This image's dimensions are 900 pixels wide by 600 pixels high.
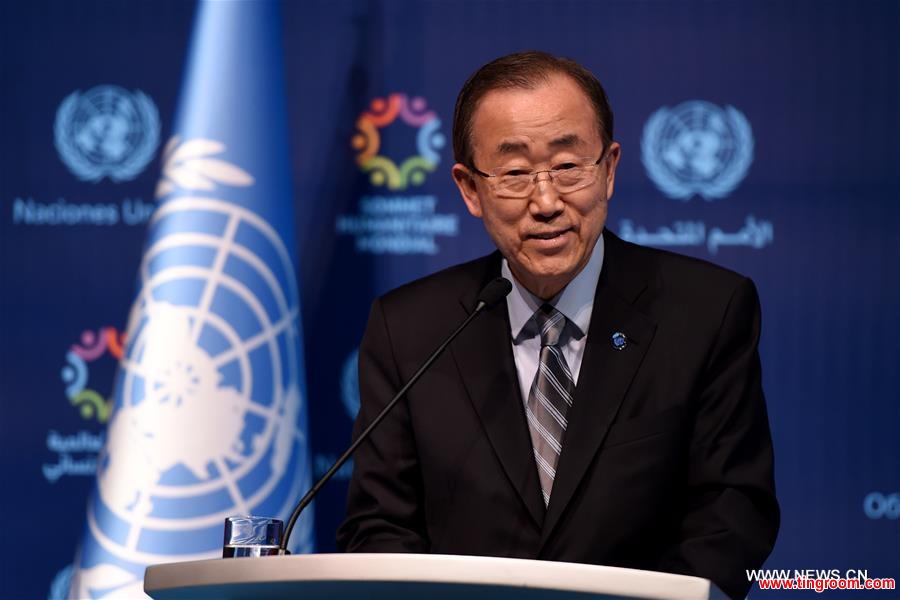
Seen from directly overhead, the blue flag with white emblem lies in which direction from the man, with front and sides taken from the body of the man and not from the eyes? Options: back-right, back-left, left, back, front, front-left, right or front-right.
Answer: back-right

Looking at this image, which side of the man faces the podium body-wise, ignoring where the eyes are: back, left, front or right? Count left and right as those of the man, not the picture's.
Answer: front

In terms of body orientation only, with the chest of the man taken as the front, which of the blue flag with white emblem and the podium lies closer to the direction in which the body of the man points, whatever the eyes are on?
the podium

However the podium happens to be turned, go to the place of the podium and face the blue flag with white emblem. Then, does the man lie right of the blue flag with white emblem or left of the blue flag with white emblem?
right

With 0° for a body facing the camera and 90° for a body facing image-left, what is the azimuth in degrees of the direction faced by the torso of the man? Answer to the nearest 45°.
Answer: approximately 0°
